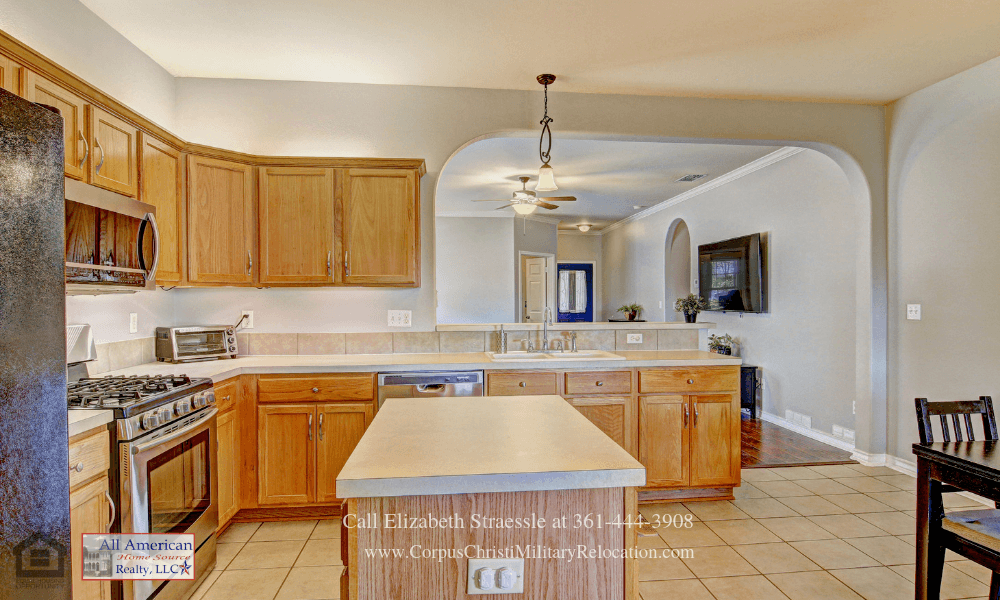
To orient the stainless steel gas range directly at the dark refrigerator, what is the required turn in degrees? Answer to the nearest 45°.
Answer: approximately 45° to its right

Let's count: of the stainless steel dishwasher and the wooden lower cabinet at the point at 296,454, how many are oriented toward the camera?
2

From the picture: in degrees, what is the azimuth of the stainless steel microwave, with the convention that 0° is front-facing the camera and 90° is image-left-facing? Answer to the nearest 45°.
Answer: approximately 315°

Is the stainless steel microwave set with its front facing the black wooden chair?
yes

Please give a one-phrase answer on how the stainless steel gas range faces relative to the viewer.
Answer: facing the viewer and to the right of the viewer

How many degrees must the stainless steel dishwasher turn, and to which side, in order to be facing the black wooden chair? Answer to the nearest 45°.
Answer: approximately 45° to its left

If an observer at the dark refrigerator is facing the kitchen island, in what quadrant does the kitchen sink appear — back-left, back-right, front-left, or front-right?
front-left

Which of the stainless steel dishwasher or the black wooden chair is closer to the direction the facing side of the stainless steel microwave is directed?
the black wooden chair

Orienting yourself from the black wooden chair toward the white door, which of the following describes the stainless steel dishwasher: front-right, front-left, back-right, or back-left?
front-left

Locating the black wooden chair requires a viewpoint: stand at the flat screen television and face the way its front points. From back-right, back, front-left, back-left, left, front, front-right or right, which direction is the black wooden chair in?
front-left

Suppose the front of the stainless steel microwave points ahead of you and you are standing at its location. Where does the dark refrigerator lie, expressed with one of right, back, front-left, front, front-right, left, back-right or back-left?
front-right

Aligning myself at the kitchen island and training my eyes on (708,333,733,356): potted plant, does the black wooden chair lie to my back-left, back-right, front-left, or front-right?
front-right

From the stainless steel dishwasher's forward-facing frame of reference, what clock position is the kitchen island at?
The kitchen island is roughly at 12 o'clock from the stainless steel dishwasher.

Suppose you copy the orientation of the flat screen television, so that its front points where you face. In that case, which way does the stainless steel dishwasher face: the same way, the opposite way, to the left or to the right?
to the left

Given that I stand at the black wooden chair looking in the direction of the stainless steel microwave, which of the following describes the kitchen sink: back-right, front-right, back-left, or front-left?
front-right

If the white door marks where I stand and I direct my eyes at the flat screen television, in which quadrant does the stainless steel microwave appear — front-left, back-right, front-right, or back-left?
front-right

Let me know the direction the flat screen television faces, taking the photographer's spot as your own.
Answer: facing the viewer and to the left of the viewer

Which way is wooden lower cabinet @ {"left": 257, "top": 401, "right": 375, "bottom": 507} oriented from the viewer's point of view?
toward the camera

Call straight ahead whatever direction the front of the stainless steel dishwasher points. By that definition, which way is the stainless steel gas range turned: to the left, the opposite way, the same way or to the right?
to the left

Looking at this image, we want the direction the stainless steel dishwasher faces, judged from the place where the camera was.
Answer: facing the viewer

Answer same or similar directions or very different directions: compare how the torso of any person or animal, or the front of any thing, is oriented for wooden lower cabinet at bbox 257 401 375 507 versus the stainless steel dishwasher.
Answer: same or similar directions

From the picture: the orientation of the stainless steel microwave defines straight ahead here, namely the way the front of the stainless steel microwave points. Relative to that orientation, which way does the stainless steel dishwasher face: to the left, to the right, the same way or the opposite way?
to the right
